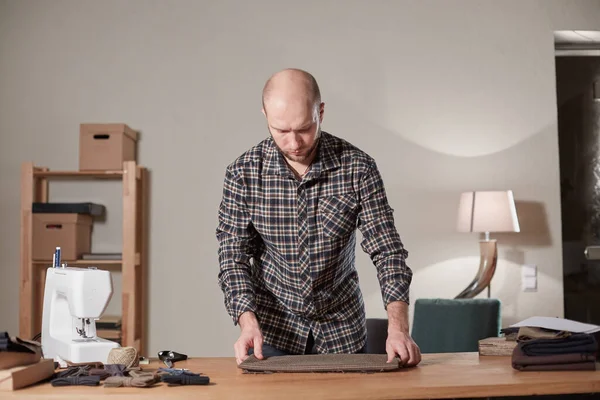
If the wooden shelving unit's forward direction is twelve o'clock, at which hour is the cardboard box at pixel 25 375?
The cardboard box is roughly at 12 o'clock from the wooden shelving unit.

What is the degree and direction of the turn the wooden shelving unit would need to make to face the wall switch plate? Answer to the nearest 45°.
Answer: approximately 90° to its left

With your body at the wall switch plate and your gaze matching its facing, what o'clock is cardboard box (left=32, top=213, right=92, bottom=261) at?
The cardboard box is roughly at 2 o'clock from the wall switch plate.

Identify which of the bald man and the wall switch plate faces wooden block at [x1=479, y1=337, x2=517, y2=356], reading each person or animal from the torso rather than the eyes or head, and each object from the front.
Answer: the wall switch plate

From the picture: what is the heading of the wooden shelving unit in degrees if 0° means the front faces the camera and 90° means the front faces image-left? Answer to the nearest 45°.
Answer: approximately 0°

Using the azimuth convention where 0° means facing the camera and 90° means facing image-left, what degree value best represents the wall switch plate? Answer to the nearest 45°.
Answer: approximately 0°

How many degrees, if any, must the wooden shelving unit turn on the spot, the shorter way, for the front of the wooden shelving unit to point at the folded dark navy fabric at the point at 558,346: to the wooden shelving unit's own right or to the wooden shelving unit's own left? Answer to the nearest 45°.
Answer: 0° — it already faces it
